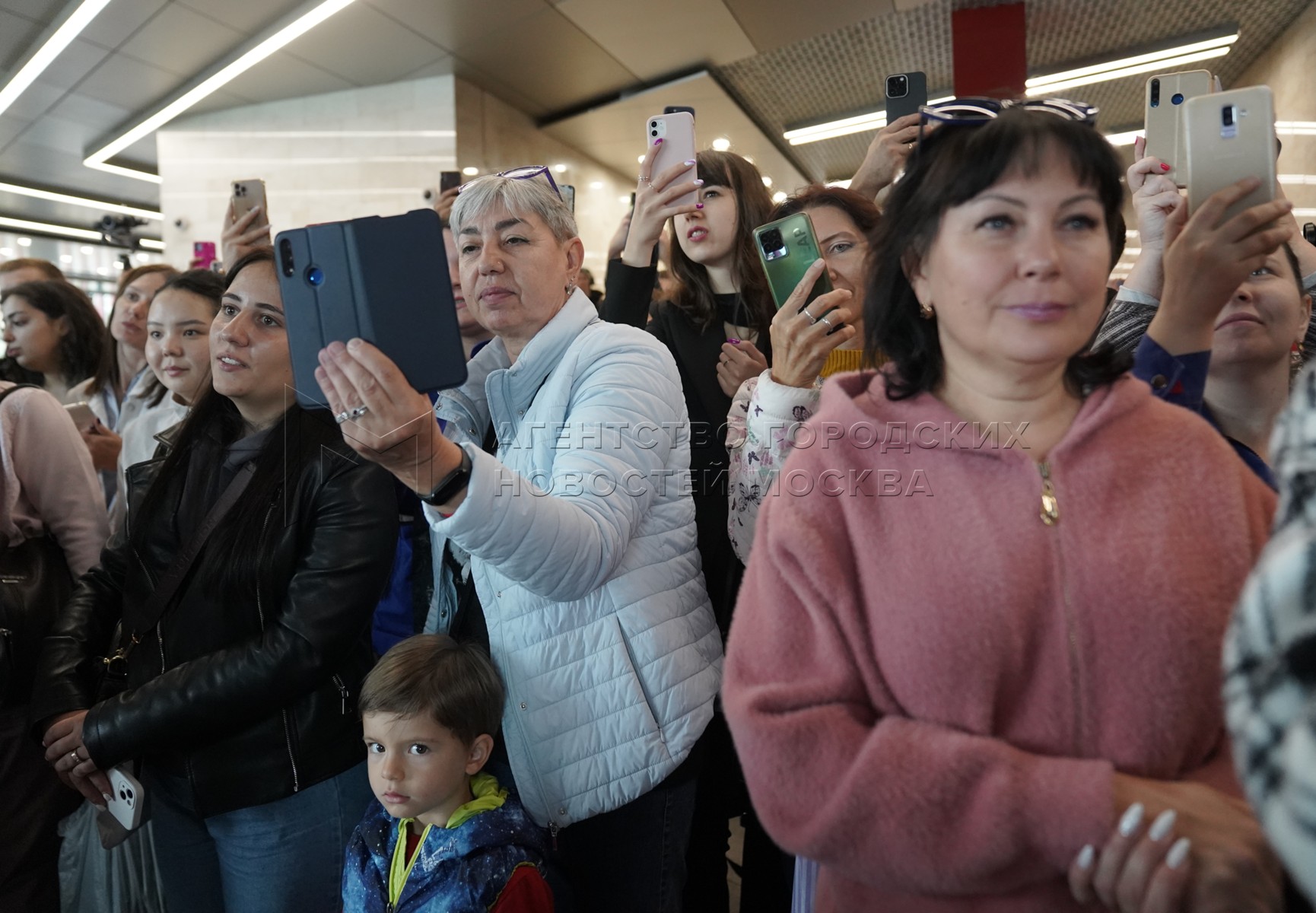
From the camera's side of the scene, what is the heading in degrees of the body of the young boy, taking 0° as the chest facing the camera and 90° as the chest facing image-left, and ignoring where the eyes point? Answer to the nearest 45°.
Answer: approximately 45°

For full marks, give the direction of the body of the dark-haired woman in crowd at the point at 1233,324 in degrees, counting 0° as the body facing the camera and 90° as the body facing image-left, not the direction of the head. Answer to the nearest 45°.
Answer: approximately 45°

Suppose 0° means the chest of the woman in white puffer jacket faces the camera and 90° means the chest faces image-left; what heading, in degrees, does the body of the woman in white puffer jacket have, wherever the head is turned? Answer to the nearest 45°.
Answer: approximately 45°

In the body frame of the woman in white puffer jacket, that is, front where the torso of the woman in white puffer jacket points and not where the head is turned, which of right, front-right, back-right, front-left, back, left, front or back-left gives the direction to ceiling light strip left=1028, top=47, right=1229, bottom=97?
back
